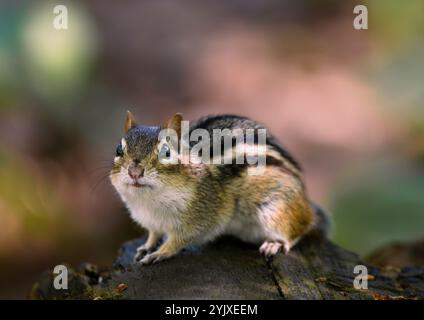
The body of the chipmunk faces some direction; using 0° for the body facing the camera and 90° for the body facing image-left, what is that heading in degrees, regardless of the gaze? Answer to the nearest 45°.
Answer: approximately 45°
